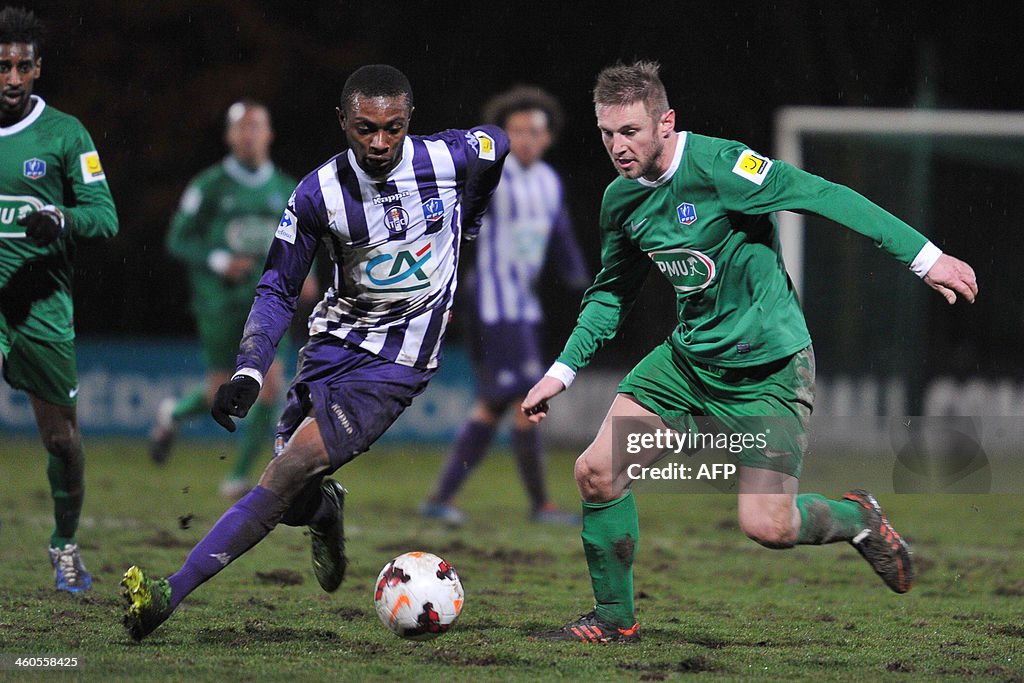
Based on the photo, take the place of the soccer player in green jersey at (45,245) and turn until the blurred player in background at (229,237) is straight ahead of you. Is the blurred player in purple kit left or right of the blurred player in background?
right

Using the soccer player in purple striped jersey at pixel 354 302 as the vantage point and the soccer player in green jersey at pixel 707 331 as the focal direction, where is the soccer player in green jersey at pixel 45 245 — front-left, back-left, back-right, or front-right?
back-left

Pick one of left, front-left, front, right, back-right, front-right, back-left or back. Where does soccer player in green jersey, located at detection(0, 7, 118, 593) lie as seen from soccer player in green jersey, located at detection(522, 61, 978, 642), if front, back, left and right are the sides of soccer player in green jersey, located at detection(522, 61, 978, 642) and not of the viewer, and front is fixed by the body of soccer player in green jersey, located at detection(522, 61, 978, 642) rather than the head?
front-right

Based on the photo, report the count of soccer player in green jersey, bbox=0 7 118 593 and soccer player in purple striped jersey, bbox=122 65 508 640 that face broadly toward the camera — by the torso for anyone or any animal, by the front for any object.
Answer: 2

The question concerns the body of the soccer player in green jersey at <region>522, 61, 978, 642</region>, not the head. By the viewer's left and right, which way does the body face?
facing the viewer and to the left of the viewer

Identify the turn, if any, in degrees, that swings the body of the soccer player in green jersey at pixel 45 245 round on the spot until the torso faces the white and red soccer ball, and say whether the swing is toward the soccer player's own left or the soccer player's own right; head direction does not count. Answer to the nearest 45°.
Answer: approximately 45° to the soccer player's own left

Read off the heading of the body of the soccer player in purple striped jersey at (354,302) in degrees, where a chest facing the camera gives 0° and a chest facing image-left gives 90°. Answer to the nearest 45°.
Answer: approximately 0°

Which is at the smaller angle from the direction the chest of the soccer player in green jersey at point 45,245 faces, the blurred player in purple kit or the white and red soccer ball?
the white and red soccer ball

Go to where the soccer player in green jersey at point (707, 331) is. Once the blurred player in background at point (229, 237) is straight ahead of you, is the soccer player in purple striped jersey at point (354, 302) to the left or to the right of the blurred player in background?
left

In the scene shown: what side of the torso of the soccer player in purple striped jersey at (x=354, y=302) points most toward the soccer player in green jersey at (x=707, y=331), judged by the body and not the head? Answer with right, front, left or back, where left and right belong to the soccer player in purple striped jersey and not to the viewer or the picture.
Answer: left

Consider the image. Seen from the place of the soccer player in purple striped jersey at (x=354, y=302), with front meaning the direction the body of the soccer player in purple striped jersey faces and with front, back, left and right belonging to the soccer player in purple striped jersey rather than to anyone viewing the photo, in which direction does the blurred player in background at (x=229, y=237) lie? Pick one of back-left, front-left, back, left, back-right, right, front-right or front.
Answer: back

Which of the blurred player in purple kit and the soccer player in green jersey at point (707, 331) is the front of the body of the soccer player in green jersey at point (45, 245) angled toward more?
the soccer player in green jersey

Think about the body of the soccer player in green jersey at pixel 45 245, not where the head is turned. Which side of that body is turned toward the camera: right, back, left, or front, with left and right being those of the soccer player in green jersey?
front
